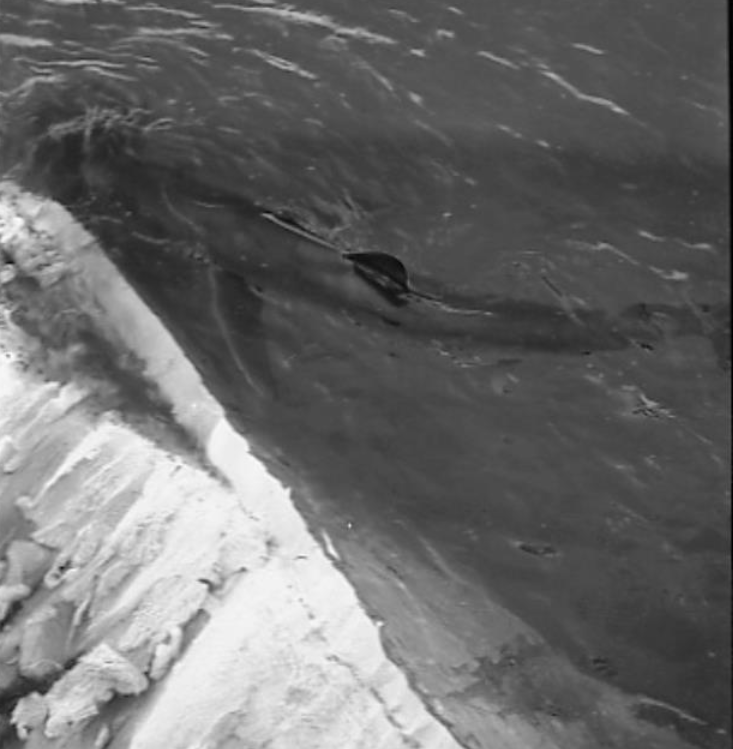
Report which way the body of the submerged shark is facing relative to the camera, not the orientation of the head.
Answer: to the viewer's left
